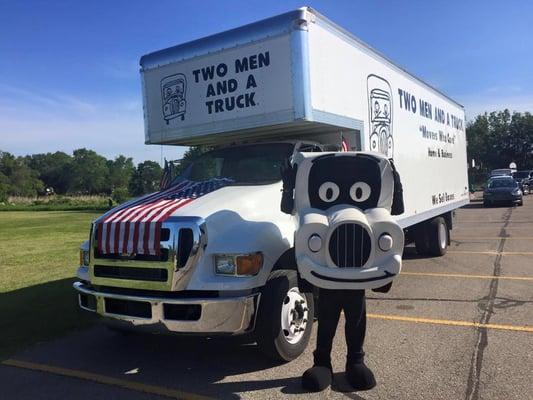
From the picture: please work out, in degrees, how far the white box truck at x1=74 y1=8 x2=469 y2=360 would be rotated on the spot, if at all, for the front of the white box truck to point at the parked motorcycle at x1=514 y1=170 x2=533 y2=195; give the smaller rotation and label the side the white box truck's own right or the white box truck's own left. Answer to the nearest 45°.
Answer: approximately 180°

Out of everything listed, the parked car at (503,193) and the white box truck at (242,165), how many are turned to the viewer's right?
0

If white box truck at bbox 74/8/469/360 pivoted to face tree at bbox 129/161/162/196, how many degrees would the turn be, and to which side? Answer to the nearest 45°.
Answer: approximately 90° to its right

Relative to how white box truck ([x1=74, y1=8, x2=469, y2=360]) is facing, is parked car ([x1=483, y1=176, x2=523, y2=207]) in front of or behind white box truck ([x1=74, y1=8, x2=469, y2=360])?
behind

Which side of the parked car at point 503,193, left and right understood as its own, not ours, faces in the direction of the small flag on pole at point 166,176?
front

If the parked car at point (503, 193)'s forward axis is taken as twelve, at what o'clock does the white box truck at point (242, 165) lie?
The white box truck is roughly at 12 o'clock from the parked car.

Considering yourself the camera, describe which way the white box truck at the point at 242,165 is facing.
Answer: facing the viewer and to the left of the viewer

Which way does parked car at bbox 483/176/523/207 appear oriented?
toward the camera

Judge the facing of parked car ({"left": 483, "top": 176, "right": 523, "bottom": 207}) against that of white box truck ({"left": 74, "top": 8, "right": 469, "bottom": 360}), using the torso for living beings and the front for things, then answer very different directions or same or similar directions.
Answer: same or similar directions

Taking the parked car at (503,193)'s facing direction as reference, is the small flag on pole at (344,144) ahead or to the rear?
ahead
